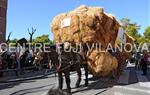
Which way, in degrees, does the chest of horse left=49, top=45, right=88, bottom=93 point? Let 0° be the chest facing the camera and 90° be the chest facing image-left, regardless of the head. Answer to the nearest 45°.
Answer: approximately 45°
